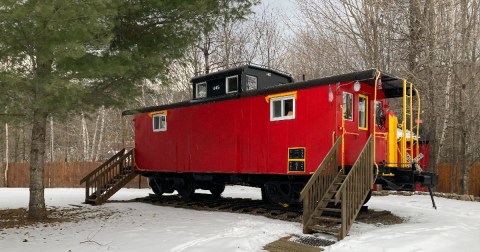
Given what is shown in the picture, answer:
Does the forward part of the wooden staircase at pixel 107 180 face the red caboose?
no

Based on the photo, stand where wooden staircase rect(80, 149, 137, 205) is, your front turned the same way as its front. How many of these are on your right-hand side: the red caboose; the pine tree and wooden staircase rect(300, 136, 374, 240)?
0

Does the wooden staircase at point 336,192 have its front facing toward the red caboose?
no

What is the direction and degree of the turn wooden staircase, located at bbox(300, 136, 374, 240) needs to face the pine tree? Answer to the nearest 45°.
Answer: approximately 45° to its right

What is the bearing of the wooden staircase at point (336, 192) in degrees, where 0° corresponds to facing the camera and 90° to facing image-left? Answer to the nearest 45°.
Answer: approximately 45°

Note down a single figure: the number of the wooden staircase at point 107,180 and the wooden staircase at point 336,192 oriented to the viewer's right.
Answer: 0

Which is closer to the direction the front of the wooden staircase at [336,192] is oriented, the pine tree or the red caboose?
the pine tree

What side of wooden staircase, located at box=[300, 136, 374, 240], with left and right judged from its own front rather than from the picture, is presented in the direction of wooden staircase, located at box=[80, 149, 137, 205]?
right

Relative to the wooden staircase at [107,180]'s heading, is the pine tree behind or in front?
in front
